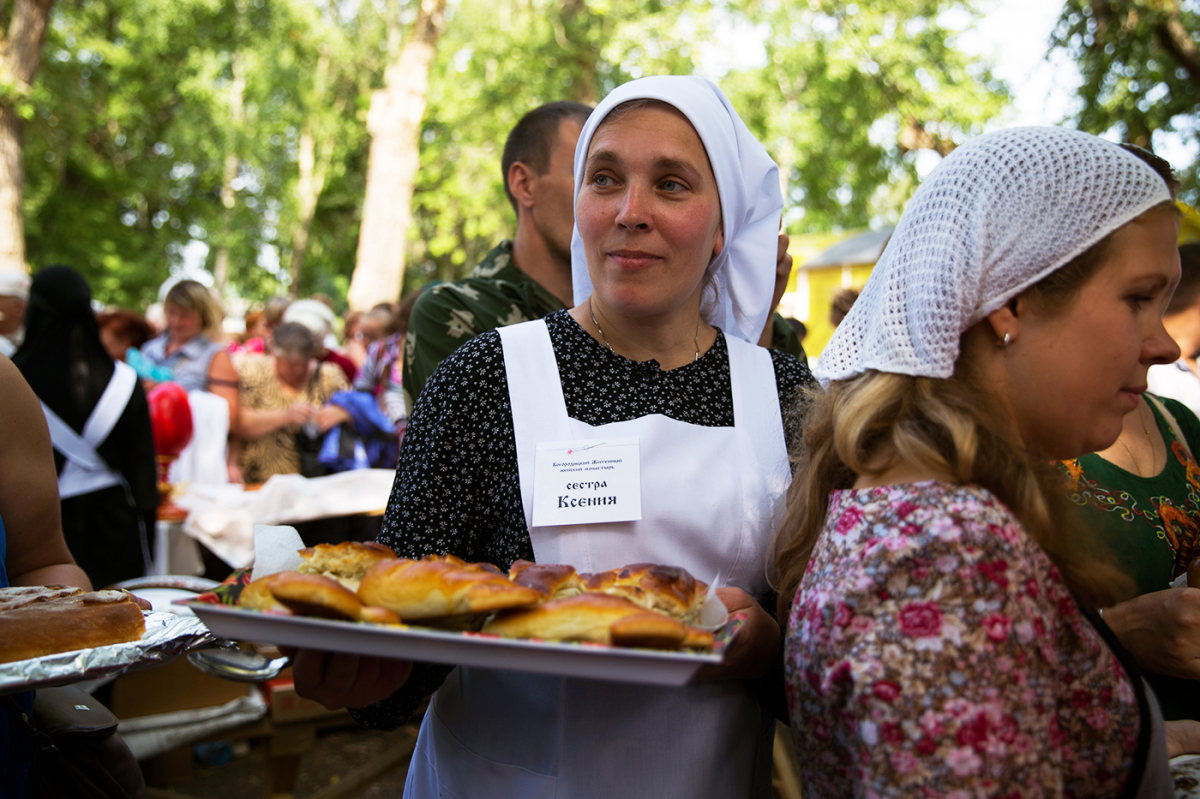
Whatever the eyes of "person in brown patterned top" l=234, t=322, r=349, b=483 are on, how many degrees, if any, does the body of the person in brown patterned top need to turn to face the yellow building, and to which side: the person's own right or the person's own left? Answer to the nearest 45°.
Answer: approximately 135° to the person's own left

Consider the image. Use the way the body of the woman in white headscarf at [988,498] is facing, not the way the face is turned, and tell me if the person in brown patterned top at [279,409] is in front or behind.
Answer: behind

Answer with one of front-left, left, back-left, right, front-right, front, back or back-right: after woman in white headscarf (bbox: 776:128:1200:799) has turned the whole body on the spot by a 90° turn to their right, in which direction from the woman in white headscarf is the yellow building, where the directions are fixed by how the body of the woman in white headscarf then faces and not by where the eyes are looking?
back

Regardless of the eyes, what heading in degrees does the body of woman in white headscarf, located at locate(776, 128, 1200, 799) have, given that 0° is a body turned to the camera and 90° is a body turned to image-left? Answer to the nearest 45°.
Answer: approximately 270°

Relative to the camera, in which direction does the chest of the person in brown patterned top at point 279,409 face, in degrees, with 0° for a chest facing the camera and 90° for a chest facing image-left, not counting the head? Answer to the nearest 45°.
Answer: approximately 0°

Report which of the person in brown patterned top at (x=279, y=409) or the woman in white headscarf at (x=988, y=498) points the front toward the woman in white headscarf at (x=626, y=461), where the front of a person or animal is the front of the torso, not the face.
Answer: the person in brown patterned top

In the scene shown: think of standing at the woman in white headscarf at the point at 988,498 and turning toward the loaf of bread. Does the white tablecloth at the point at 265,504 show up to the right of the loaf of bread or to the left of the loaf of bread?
right

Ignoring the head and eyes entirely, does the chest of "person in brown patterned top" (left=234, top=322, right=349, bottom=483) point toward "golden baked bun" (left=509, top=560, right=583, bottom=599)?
yes

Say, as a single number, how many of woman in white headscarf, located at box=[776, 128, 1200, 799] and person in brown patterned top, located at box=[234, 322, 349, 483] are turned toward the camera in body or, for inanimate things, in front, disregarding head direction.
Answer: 1

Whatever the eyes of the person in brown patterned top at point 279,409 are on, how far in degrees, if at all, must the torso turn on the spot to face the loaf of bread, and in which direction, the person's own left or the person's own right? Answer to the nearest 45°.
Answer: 0° — they already face it
